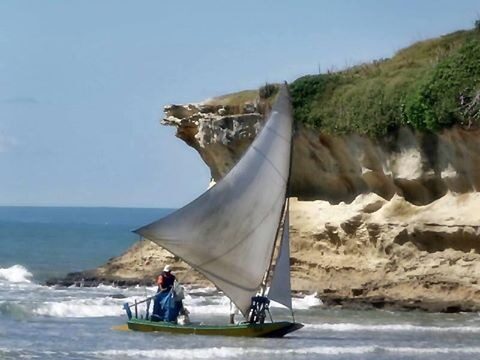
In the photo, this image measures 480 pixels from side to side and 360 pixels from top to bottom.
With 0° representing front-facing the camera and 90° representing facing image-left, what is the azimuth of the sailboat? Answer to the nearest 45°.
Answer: approximately 270°

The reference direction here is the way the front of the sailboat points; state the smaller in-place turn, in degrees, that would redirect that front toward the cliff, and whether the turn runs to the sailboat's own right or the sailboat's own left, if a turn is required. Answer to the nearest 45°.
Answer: approximately 45° to the sailboat's own left
